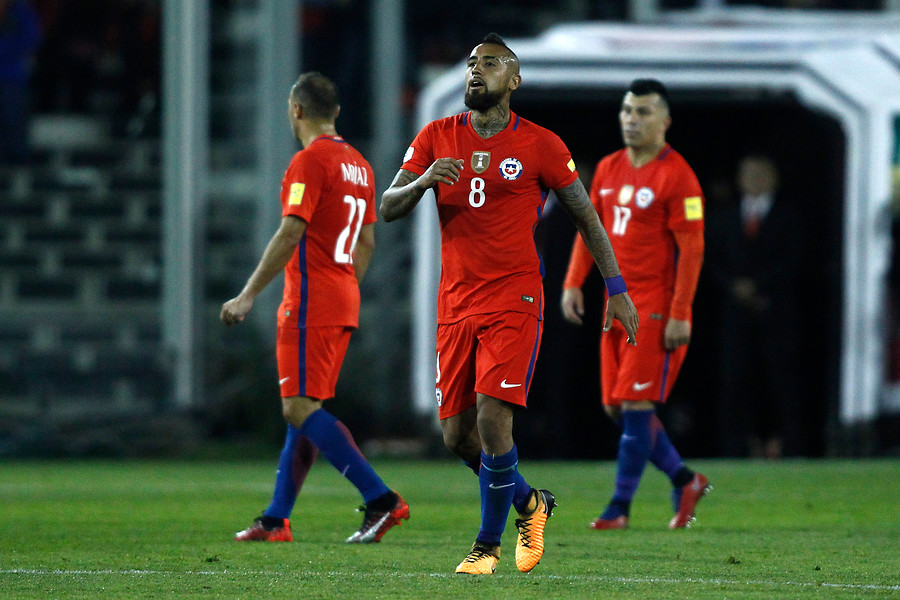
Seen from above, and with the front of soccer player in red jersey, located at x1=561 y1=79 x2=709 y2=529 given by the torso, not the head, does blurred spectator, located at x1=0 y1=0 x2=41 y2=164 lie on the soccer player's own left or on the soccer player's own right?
on the soccer player's own right

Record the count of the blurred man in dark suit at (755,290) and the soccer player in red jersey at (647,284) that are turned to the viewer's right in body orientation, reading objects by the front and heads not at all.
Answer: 0

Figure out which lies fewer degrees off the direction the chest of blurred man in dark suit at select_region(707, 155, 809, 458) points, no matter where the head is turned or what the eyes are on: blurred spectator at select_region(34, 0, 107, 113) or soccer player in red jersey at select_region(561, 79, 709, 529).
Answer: the soccer player in red jersey

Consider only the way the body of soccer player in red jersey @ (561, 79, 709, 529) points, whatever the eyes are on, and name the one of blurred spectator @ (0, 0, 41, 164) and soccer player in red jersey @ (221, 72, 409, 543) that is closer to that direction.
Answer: the soccer player in red jersey

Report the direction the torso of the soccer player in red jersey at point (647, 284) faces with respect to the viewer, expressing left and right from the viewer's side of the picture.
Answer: facing the viewer and to the left of the viewer

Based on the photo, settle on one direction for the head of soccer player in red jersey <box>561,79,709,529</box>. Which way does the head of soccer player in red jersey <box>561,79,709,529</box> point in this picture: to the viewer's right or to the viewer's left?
to the viewer's left

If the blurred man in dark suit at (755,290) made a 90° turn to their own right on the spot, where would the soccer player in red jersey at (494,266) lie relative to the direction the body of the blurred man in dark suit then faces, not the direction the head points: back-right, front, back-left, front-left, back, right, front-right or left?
left

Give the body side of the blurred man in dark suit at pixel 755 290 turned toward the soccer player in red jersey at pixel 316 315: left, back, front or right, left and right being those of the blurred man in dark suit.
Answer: front

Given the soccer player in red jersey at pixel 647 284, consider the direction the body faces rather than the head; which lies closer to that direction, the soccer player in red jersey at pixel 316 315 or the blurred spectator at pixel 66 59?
the soccer player in red jersey

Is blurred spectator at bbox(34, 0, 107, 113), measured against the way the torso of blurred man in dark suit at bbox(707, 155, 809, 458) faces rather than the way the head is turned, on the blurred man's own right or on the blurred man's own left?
on the blurred man's own right
